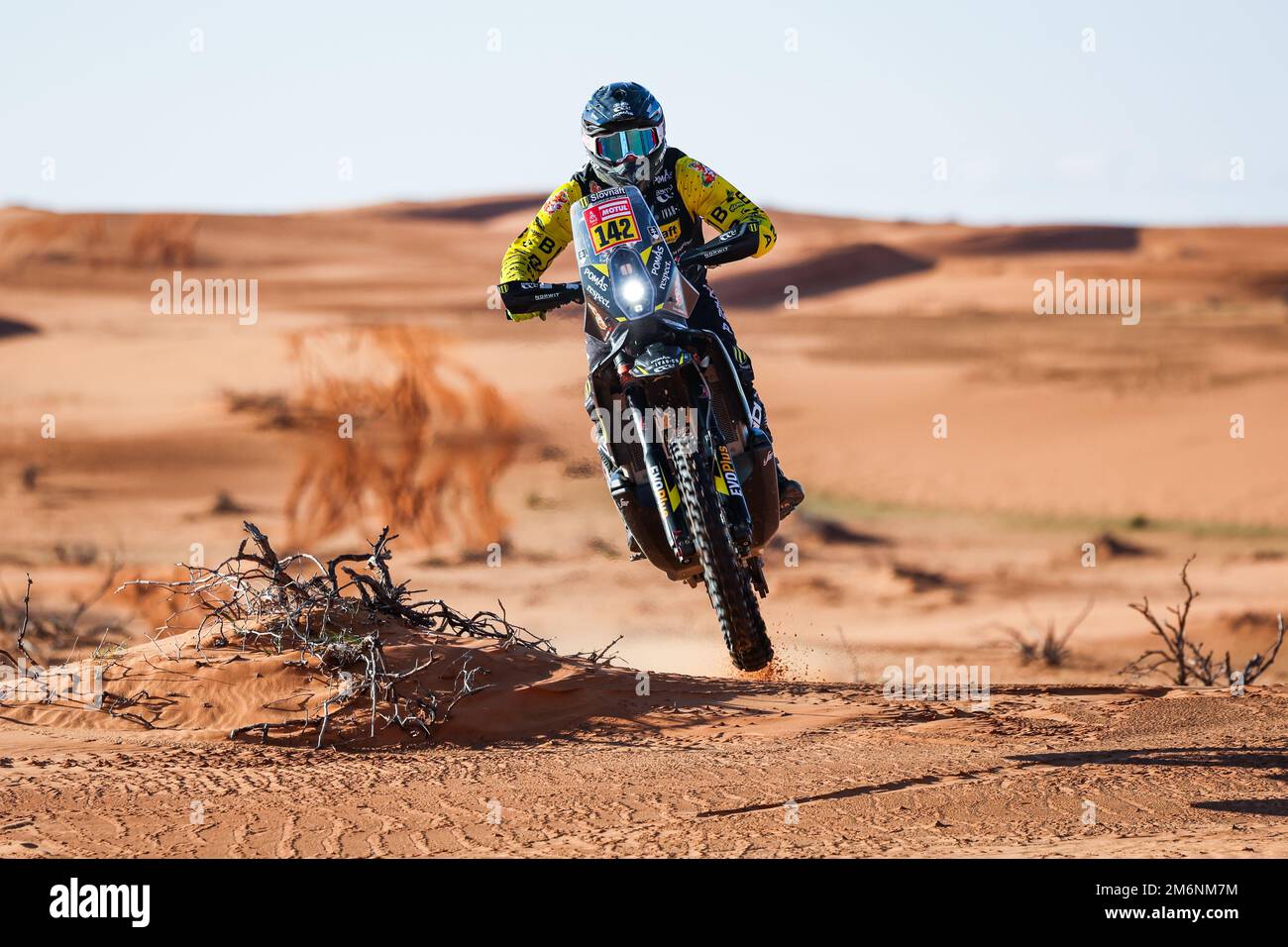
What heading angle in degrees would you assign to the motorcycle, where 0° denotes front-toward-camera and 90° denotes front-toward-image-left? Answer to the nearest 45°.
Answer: approximately 0°

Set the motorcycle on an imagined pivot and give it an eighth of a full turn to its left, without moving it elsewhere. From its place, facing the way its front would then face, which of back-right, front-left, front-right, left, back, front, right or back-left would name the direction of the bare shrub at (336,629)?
right
